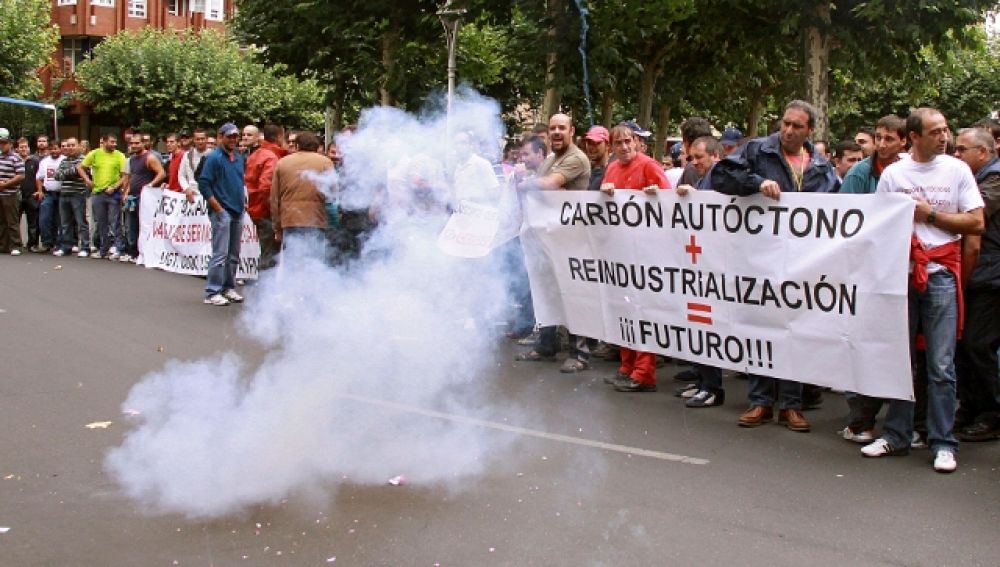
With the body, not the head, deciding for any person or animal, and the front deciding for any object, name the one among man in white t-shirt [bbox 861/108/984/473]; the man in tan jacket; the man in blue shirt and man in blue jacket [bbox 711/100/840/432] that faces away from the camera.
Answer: the man in tan jacket

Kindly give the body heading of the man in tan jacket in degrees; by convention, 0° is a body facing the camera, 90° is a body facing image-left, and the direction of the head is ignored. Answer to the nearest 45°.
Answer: approximately 180°

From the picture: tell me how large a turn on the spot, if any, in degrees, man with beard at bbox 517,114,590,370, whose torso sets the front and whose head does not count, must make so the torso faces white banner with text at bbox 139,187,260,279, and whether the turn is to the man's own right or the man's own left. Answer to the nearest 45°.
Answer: approximately 90° to the man's own right

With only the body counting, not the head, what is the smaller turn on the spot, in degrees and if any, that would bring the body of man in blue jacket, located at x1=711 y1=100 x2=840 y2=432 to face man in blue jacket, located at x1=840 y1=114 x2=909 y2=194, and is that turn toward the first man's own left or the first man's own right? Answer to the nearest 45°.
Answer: approximately 135° to the first man's own left

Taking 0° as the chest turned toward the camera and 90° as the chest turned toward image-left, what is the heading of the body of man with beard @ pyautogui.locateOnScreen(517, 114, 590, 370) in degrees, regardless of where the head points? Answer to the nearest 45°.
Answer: approximately 45°

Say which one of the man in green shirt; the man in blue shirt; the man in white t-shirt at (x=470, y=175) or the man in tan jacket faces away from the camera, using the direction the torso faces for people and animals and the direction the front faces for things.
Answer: the man in tan jacket

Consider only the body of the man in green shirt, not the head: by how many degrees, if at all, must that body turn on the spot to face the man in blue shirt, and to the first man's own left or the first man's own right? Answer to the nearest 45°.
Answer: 0° — they already face them

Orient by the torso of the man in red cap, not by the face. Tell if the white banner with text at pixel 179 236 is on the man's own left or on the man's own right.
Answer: on the man's own right

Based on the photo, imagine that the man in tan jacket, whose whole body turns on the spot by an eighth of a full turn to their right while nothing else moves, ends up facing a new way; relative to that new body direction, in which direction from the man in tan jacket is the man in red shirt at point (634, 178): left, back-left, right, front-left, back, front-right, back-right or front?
right

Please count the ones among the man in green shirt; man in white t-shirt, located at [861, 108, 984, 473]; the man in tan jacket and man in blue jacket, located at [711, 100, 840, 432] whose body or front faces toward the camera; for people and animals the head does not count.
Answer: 3
